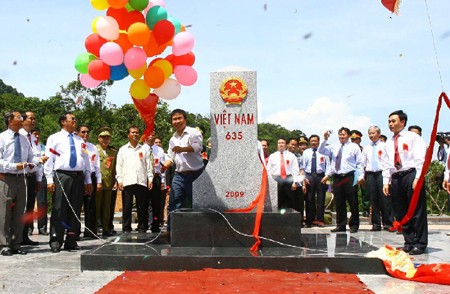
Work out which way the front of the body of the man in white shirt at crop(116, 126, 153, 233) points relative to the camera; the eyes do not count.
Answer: toward the camera

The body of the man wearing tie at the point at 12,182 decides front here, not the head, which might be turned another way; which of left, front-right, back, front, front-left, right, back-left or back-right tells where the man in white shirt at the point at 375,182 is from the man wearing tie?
front-left

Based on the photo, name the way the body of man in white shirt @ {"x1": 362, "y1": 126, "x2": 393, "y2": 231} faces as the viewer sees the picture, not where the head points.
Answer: toward the camera

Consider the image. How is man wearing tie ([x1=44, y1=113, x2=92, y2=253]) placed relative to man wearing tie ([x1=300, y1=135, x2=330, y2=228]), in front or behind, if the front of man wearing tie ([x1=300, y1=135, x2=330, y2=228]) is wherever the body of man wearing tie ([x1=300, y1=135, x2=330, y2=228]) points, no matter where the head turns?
in front

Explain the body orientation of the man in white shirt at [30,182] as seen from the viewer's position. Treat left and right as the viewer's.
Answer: facing the viewer and to the right of the viewer

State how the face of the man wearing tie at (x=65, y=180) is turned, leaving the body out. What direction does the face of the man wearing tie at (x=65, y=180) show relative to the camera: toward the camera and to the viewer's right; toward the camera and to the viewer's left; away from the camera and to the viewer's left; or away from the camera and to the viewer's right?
toward the camera and to the viewer's right

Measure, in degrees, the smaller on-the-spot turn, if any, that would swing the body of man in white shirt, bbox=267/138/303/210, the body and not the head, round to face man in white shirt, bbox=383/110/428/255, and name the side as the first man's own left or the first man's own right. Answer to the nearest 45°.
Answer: approximately 45° to the first man's own left

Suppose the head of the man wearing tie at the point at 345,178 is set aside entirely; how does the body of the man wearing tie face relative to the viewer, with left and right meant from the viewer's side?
facing the viewer and to the left of the viewer

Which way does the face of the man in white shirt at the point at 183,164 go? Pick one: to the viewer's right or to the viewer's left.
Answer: to the viewer's left

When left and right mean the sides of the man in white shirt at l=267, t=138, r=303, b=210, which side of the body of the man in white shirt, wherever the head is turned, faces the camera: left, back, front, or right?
front

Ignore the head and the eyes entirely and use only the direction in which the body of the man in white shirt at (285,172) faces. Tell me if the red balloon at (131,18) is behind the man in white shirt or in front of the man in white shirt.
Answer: in front
